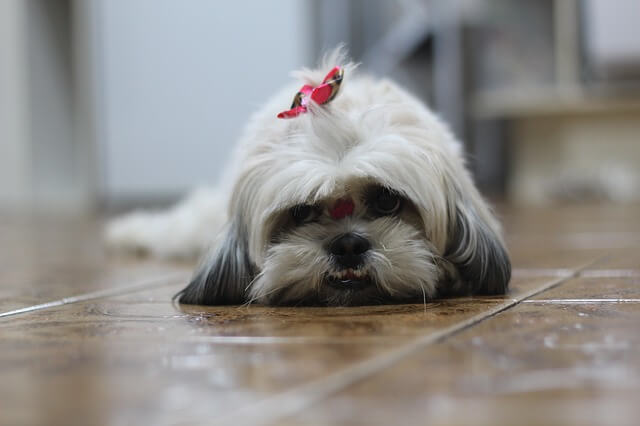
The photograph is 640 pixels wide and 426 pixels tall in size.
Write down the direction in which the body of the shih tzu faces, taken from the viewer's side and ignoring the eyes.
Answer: toward the camera
